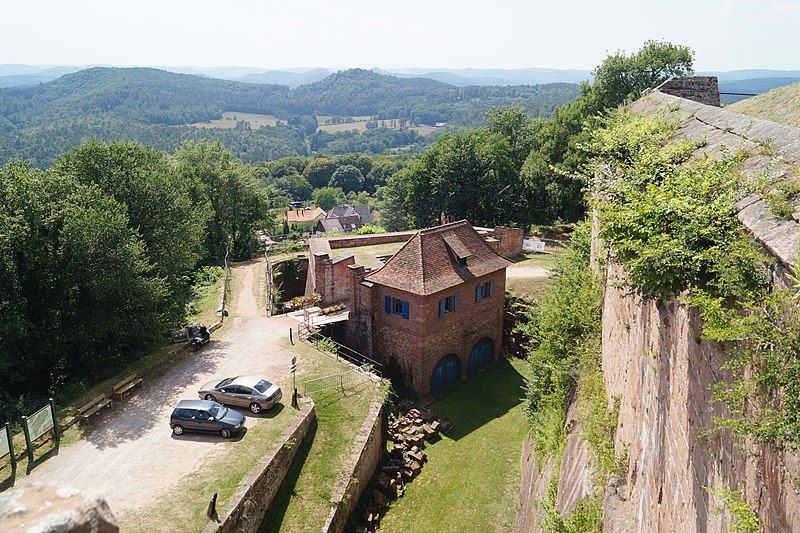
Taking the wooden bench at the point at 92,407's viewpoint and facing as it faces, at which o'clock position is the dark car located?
The dark car is roughly at 12 o'clock from the wooden bench.

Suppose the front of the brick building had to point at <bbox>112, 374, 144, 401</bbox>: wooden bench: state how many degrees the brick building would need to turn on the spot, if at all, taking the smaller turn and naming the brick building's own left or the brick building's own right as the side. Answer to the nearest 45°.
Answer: approximately 90° to the brick building's own right

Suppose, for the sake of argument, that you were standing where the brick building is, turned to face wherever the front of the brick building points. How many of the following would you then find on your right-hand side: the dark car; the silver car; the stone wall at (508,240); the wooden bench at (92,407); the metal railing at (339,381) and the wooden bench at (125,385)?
5

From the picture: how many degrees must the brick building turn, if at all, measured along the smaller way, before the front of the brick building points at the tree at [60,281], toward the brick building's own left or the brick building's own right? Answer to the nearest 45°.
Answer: approximately 90° to the brick building's own right

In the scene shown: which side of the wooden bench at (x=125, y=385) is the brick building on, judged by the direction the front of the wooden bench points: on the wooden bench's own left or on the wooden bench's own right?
on the wooden bench's own left

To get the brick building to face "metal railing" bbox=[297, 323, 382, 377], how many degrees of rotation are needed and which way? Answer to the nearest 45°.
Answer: approximately 135° to its right

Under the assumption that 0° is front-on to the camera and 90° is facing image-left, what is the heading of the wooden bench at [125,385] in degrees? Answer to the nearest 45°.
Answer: approximately 315°

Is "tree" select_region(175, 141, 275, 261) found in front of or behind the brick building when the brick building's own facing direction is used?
behind

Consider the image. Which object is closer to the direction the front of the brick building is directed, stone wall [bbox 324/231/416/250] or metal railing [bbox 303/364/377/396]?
the metal railing

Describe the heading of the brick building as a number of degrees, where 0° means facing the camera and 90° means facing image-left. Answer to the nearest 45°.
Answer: approximately 315°

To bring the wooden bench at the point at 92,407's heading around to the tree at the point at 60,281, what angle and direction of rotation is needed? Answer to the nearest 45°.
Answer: approximately 135° to its left

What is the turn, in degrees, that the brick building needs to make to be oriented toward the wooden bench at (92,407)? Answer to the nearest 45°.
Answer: approximately 90° to its right
